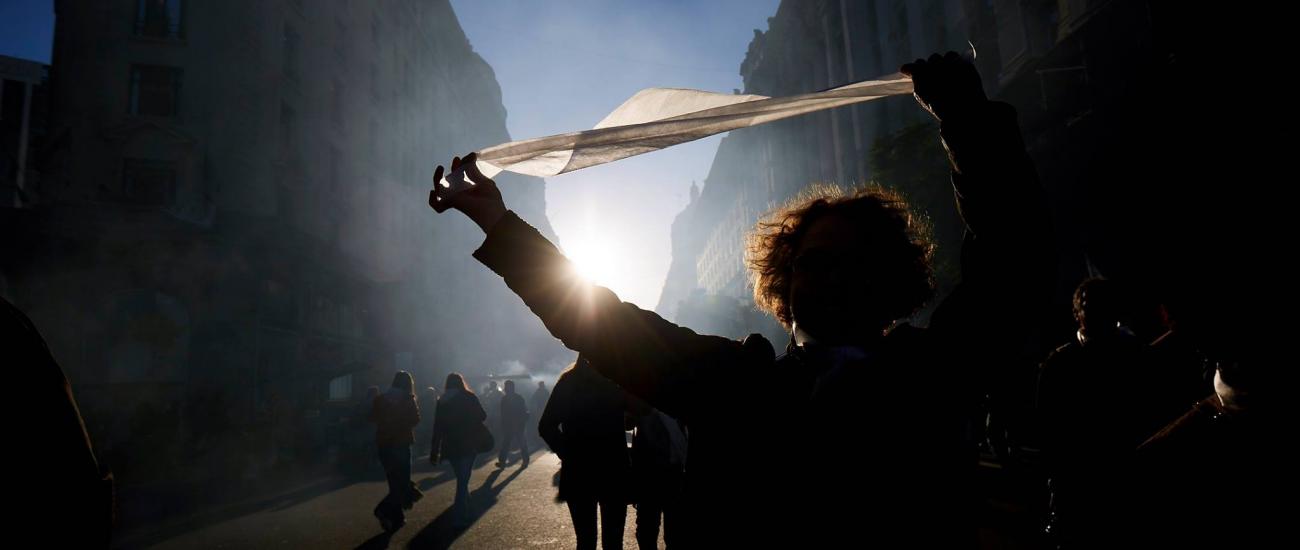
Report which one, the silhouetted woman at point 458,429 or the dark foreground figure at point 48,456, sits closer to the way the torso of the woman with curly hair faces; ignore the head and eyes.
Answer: the dark foreground figure

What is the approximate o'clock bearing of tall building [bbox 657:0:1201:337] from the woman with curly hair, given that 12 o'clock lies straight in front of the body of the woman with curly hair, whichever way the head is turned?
The tall building is roughly at 7 o'clock from the woman with curly hair.

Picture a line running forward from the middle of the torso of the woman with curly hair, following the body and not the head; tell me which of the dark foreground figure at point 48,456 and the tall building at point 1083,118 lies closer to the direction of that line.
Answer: the dark foreground figure

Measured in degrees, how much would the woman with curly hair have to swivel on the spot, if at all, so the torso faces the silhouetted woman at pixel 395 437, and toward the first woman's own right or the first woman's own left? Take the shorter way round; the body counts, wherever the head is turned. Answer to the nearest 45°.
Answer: approximately 135° to the first woman's own right

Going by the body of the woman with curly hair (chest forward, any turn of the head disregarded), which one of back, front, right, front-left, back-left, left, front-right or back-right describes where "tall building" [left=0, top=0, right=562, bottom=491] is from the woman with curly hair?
back-right

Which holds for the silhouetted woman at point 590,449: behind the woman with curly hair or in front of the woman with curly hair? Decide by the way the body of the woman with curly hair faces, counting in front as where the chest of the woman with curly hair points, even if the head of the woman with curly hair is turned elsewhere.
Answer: behind

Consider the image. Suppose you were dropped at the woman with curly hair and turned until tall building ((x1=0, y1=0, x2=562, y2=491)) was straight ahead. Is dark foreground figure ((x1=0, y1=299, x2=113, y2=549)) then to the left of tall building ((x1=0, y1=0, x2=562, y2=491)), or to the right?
left

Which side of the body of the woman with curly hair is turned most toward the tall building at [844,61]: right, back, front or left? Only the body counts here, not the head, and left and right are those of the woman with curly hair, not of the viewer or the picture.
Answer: back
